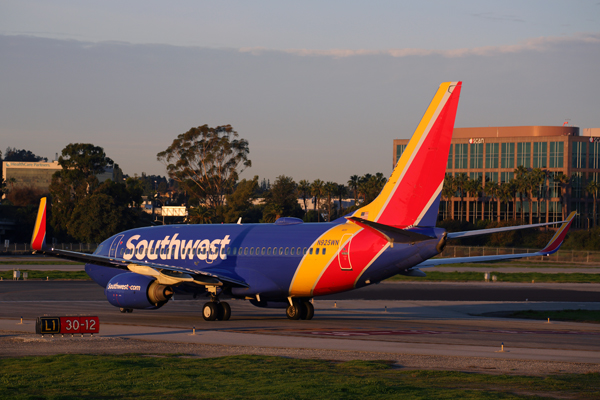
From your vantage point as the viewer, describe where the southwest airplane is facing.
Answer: facing away from the viewer and to the left of the viewer

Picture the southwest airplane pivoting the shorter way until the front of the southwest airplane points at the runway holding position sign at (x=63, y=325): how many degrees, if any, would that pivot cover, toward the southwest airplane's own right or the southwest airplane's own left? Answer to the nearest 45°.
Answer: approximately 90° to the southwest airplane's own left
